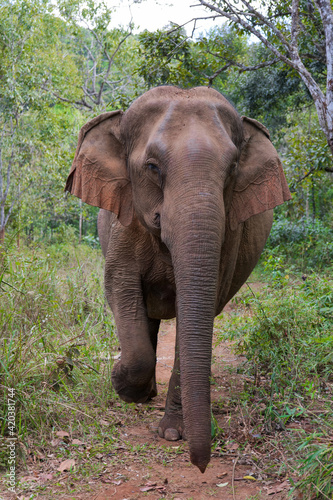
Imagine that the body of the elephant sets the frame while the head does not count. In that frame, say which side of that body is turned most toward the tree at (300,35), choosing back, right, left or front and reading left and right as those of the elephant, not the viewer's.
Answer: back

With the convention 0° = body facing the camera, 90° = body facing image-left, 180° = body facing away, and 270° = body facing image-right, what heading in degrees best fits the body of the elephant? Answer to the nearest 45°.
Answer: approximately 0°
